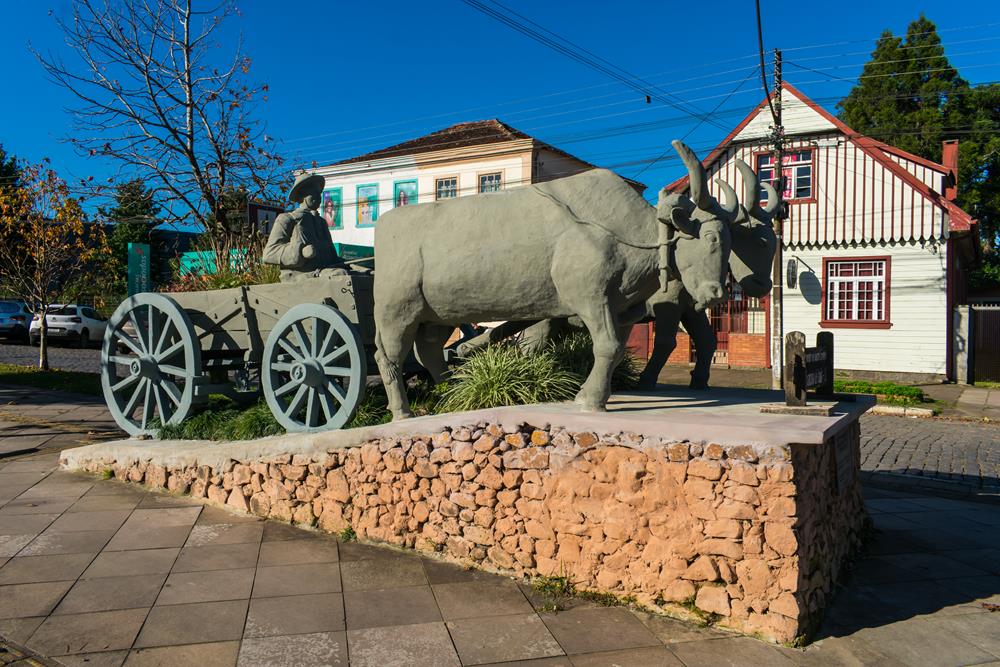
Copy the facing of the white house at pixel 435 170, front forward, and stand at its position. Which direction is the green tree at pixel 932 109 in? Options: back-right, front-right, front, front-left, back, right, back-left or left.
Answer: back-left

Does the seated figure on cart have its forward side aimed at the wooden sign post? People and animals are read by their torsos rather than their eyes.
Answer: yes

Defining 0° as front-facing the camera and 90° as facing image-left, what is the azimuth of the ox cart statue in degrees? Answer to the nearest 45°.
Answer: approximately 315°

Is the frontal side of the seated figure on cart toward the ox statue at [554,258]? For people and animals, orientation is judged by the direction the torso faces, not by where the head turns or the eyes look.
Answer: yes

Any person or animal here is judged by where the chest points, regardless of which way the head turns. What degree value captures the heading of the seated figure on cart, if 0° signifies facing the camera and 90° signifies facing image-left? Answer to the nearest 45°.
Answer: approximately 315°

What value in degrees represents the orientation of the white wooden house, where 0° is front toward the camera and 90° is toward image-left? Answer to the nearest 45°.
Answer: approximately 0°

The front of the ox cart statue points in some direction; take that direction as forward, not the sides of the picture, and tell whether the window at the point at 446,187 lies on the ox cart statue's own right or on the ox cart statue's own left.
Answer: on the ox cart statue's own left

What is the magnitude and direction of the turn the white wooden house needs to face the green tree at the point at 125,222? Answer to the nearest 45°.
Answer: approximately 90° to its right

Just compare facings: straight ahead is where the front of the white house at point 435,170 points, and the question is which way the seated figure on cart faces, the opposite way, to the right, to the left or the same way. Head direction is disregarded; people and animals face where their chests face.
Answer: to the left

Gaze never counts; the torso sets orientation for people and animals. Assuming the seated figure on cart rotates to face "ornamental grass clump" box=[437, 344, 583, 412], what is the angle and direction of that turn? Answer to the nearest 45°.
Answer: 0° — it already faces it

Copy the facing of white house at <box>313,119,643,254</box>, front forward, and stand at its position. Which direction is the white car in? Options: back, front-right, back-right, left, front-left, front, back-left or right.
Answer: front-right
